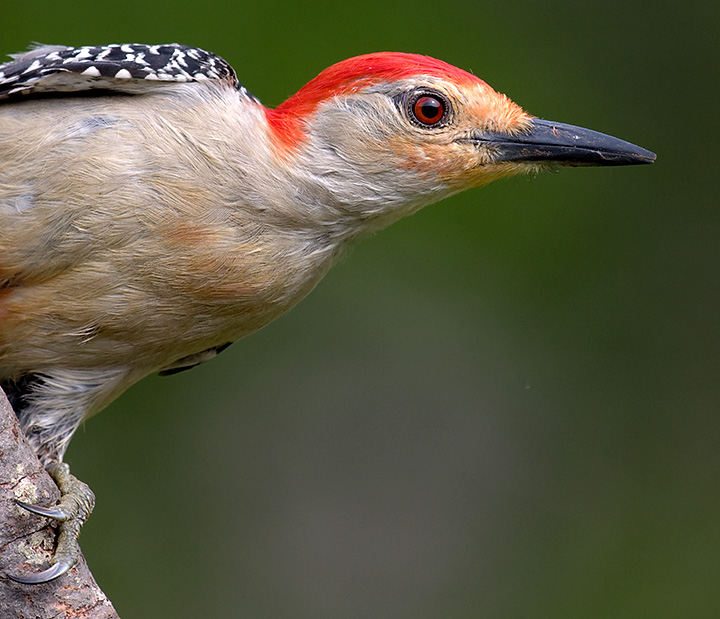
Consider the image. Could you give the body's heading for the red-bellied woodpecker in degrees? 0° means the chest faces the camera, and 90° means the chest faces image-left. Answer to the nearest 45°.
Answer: approximately 270°
